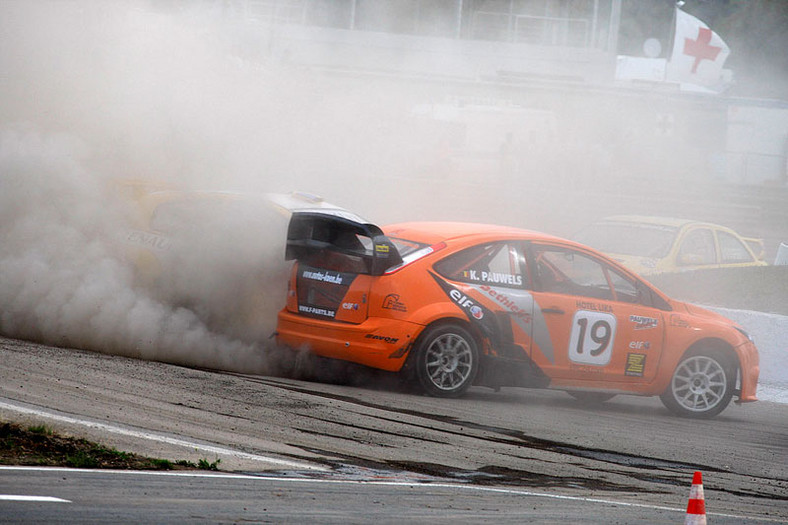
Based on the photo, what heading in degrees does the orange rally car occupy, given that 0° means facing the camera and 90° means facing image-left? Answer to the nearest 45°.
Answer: approximately 225°

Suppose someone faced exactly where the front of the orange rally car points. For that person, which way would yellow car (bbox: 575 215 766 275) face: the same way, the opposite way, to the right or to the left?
the opposite way

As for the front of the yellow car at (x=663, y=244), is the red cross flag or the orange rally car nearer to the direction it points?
the orange rally car

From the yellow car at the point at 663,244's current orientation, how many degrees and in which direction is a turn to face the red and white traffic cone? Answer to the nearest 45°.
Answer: approximately 45° to its left

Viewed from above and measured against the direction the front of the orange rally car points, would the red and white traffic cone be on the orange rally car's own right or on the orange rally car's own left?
on the orange rally car's own right

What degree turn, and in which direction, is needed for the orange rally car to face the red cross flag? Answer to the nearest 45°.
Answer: approximately 45° to its left

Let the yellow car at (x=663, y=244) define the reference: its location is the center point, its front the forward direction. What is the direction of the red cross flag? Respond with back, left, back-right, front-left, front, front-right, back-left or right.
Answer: back-right
